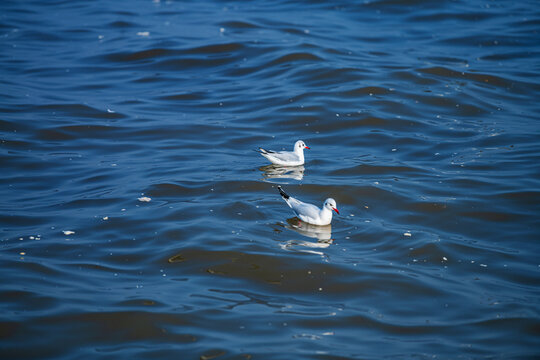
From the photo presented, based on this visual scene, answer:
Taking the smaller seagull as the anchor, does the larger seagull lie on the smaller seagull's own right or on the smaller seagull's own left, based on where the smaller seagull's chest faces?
on the smaller seagull's own right

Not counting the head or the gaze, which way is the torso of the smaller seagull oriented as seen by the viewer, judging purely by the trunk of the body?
to the viewer's right
